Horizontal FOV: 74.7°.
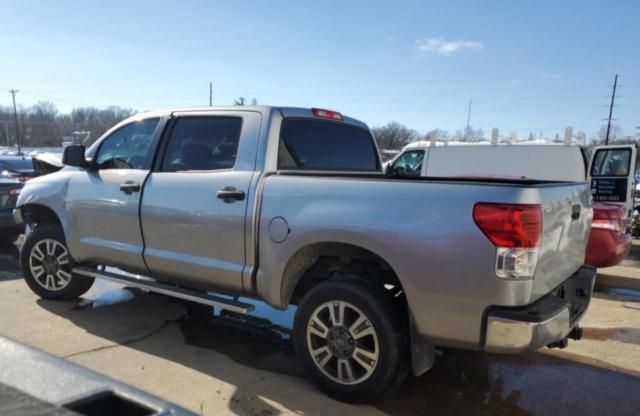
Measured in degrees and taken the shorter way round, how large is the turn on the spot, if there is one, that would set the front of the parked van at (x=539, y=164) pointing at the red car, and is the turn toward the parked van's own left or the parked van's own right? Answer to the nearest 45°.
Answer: approximately 90° to the parked van's own left

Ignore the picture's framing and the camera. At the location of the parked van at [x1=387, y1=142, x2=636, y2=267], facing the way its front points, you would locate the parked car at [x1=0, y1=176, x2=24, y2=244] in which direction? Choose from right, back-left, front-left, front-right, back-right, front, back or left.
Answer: front-left

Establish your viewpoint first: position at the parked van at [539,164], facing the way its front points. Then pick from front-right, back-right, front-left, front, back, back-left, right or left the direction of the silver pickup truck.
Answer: left

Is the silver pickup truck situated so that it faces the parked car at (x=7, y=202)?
yes

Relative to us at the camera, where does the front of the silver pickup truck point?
facing away from the viewer and to the left of the viewer

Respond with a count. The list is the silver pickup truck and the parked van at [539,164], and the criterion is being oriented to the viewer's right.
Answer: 0

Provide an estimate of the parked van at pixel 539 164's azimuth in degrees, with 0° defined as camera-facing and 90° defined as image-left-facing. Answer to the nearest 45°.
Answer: approximately 90°

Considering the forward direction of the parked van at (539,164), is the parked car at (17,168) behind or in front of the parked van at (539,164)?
in front

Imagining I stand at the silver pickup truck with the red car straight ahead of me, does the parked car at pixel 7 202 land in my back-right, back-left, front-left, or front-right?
back-left

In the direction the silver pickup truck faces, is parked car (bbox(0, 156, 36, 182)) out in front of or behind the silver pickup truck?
in front
